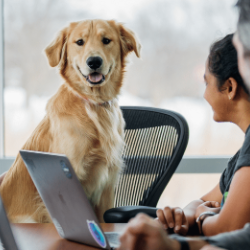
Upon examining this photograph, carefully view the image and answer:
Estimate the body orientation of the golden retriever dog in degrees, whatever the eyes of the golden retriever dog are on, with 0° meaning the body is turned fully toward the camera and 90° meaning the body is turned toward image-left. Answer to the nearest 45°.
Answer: approximately 315°

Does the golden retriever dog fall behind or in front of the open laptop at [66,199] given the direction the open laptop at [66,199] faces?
in front

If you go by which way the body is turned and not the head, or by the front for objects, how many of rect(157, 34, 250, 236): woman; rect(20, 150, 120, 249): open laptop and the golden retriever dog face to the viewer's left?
1

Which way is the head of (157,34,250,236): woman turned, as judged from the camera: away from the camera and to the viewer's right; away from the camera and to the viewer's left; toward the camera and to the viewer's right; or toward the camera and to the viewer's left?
away from the camera and to the viewer's left

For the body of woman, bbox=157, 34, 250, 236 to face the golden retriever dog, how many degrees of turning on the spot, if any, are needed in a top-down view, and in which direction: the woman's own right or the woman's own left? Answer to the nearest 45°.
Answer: approximately 45° to the woman's own right

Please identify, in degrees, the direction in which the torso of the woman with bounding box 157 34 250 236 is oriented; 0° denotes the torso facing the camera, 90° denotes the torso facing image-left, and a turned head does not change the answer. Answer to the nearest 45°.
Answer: approximately 90°

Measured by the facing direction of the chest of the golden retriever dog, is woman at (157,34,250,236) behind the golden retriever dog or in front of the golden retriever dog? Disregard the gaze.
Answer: in front

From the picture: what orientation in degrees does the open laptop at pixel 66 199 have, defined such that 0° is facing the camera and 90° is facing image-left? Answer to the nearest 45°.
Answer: approximately 225°
